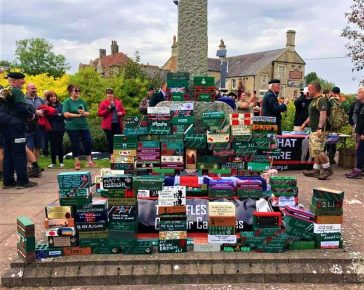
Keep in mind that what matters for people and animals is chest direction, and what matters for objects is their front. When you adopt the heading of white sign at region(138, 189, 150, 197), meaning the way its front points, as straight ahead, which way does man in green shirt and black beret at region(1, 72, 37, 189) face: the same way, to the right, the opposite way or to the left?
to the left

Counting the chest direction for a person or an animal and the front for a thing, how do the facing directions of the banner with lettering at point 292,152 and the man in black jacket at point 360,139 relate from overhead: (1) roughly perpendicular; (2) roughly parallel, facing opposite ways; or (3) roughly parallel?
roughly perpendicular

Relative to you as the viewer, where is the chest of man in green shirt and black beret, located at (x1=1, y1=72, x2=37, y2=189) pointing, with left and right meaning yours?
facing to the right of the viewer

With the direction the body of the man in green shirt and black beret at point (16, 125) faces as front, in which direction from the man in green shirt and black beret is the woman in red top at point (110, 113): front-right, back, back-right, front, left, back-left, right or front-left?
front-left

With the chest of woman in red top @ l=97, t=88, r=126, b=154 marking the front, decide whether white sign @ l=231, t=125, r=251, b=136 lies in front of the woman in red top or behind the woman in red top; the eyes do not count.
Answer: in front

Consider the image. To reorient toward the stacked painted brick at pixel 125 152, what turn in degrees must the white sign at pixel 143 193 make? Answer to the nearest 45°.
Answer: approximately 180°

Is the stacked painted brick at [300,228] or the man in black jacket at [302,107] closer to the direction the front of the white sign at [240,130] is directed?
the stacked painted brick

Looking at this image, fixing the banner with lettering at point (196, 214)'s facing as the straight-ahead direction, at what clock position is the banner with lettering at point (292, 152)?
the banner with lettering at point (292, 152) is roughly at 7 o'clock from the banner with lettering at point (196, 214).

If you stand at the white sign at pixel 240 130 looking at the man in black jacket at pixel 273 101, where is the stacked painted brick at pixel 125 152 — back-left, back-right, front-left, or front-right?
back-left

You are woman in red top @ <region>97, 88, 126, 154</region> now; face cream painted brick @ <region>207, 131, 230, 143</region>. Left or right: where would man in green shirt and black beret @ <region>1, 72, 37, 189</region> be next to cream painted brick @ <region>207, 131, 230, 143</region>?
right
